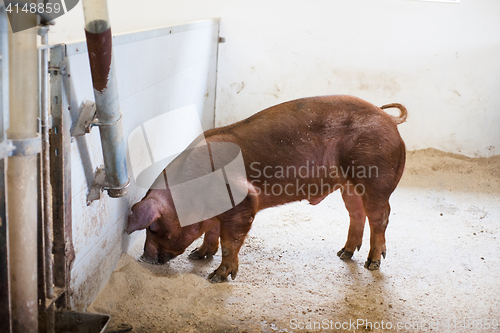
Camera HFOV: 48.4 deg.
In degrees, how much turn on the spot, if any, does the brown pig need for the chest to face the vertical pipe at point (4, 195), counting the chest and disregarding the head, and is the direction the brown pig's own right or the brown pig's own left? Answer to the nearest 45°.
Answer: approximately 45° to the brown pig's own left

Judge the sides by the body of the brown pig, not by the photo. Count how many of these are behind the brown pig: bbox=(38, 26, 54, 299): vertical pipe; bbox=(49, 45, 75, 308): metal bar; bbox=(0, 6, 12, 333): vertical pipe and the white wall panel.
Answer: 0

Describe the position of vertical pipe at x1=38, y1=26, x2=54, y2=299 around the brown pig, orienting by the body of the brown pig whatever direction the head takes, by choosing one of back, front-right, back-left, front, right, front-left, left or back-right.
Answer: front-left

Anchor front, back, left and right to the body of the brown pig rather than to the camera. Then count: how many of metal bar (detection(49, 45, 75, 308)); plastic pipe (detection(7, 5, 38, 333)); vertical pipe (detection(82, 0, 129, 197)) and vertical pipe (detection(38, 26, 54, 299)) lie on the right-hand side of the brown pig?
0

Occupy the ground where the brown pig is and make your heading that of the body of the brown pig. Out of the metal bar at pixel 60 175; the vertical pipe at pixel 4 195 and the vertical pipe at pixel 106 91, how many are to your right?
0

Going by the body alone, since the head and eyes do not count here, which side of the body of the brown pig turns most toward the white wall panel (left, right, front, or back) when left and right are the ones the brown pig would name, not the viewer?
front

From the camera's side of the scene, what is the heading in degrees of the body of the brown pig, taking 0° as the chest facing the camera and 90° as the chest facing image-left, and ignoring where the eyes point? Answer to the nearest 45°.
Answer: approximately 90°

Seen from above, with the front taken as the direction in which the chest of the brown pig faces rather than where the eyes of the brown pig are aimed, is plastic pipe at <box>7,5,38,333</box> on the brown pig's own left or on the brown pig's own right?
on the brown pig's own left

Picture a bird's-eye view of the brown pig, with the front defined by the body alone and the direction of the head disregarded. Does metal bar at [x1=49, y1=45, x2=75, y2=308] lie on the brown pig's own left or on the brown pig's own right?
on the brown pig's own left

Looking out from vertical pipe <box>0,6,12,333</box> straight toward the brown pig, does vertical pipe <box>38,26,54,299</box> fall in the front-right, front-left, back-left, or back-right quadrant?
front-left

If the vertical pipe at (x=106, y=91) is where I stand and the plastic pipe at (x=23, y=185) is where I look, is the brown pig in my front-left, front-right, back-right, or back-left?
back-left

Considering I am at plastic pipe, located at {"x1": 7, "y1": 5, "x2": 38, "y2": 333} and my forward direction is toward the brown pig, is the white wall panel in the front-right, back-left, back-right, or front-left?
front-left

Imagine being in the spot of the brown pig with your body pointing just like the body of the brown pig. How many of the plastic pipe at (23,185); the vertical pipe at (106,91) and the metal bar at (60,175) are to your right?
0

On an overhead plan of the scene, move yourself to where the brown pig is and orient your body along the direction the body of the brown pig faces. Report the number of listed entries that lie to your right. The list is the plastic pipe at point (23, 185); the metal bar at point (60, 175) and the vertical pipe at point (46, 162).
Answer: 0
